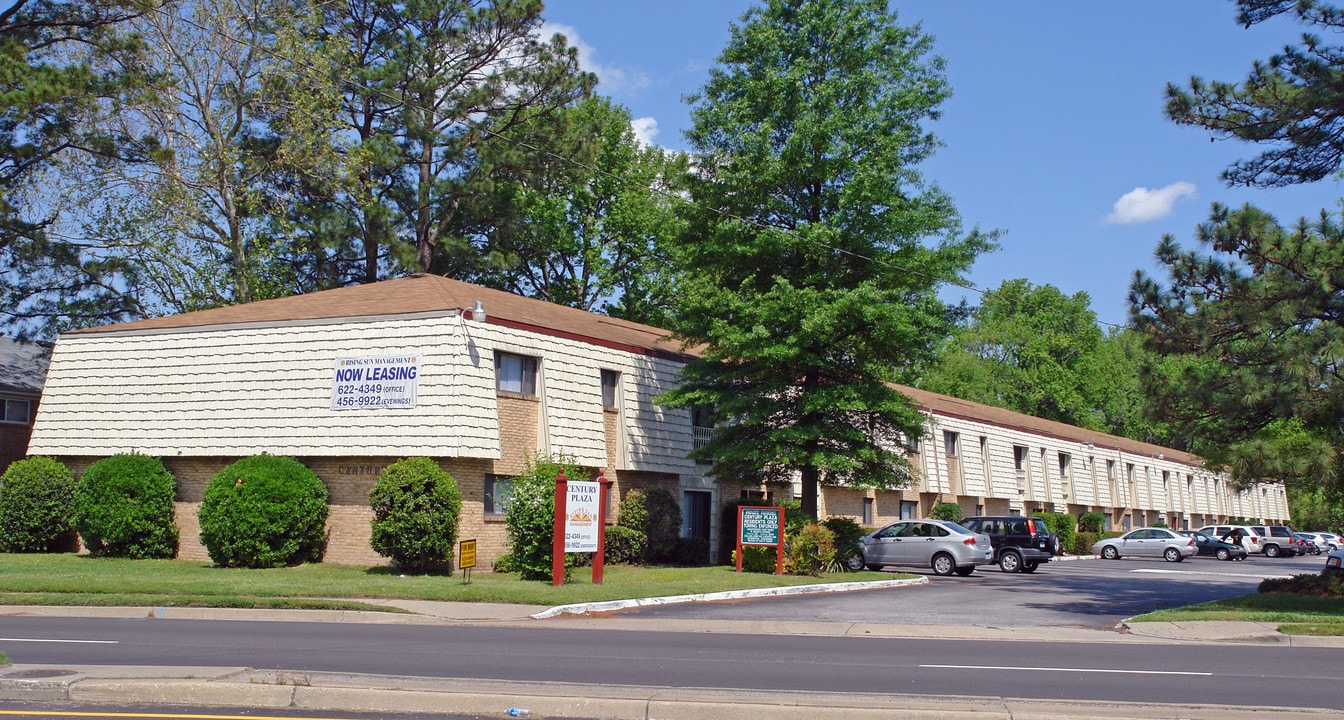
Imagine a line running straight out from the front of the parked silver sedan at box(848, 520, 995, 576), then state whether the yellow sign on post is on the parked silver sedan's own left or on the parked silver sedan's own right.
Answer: on the parked silver sedan's own left

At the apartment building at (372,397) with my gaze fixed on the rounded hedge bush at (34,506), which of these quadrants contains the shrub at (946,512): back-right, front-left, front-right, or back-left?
back-right

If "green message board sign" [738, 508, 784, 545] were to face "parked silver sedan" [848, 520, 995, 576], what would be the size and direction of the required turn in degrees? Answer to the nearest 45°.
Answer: approximately 135° to its left

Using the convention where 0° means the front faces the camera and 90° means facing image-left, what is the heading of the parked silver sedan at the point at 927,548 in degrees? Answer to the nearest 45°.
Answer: approximately 135°

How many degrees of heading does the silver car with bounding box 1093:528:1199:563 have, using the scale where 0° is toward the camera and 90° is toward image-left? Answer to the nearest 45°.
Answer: approximately 90°

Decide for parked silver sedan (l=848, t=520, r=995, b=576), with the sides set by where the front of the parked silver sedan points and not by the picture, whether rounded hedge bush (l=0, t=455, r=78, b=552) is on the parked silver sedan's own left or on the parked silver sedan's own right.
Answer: on the parked silver sedan's own left

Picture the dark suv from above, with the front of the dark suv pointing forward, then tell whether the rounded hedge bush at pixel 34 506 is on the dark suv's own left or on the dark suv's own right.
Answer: on the dark suv's own left

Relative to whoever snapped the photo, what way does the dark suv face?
facing away from the viewer and to the left of the viewer
